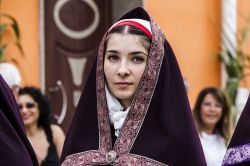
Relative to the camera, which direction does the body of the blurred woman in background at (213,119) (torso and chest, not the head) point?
toward the camera

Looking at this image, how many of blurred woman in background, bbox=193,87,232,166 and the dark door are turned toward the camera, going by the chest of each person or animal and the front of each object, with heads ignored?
2

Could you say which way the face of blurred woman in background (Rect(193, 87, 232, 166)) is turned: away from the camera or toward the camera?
toward the camera

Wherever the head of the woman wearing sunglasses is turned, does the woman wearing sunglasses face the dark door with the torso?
no

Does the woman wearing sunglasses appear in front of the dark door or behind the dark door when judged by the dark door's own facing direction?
in front

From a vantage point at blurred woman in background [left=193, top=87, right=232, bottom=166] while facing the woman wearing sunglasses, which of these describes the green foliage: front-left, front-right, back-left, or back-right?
back-right

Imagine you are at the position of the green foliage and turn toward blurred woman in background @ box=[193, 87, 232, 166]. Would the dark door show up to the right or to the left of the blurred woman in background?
right

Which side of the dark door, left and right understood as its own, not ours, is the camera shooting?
front

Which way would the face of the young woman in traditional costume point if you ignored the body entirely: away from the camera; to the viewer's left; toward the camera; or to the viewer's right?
toward the camera

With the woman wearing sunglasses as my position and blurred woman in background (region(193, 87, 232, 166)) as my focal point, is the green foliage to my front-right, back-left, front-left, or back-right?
front-left

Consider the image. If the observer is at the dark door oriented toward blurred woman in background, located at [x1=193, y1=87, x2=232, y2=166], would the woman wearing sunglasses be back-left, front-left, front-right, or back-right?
front-right

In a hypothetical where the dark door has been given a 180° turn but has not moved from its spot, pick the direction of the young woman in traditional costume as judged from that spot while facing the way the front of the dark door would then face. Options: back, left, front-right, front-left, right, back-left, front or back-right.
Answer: back

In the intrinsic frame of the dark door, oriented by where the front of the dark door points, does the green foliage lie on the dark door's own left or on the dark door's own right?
on the dark door's own left

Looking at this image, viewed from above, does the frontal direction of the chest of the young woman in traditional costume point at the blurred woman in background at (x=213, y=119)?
no

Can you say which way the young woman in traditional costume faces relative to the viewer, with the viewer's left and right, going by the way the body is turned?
facing the viewer and to the left of the viewer
